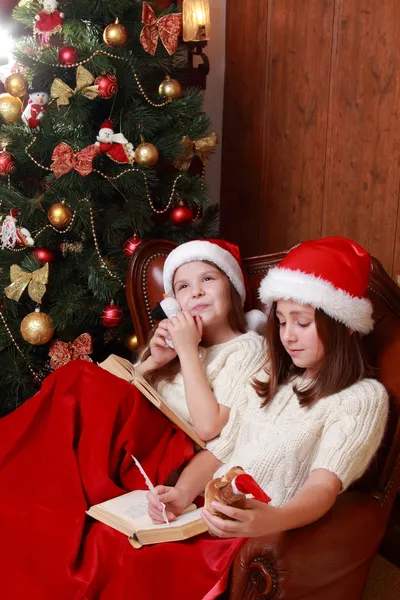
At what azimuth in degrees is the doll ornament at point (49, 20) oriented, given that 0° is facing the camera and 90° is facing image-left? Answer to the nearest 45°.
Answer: approximately 0°

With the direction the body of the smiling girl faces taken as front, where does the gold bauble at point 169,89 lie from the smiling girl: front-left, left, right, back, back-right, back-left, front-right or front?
back-right

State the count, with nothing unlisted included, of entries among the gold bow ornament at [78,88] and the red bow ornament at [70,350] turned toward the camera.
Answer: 2

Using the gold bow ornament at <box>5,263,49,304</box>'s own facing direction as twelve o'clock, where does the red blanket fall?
The red blanket is roughly at 12 o'clock from the gold bow ornament.
